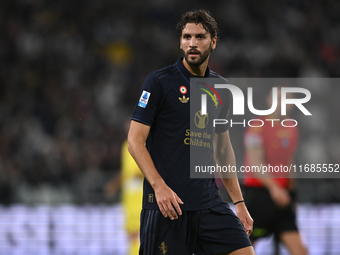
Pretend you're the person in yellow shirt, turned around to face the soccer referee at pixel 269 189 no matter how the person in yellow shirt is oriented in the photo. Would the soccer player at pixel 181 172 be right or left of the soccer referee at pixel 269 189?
right

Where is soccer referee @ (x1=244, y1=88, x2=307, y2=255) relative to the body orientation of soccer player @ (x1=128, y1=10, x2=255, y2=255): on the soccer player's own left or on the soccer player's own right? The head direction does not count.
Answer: on the soccer player's own left

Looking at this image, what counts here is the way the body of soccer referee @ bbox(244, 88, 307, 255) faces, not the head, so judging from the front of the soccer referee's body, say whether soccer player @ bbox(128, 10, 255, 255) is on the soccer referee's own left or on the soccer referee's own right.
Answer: on the soccer referee's own right

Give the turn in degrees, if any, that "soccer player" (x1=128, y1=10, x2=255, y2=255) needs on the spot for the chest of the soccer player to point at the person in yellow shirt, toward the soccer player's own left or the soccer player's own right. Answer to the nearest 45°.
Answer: approximately 135° to the soccer player's own left

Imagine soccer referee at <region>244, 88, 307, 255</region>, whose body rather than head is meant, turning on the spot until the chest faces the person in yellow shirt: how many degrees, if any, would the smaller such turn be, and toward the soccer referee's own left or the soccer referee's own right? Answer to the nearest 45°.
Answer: approximately 135° to the soccer referee's own right

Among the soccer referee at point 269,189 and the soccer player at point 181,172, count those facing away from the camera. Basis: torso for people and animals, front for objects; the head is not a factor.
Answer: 0

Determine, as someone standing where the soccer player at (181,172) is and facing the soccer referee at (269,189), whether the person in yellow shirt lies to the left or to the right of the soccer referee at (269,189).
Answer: left

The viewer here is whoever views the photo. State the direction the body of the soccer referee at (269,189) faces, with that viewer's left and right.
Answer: facing the viewer and to the right of the viewer

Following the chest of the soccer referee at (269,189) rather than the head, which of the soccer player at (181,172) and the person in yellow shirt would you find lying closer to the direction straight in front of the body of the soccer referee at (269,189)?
the soccer player
